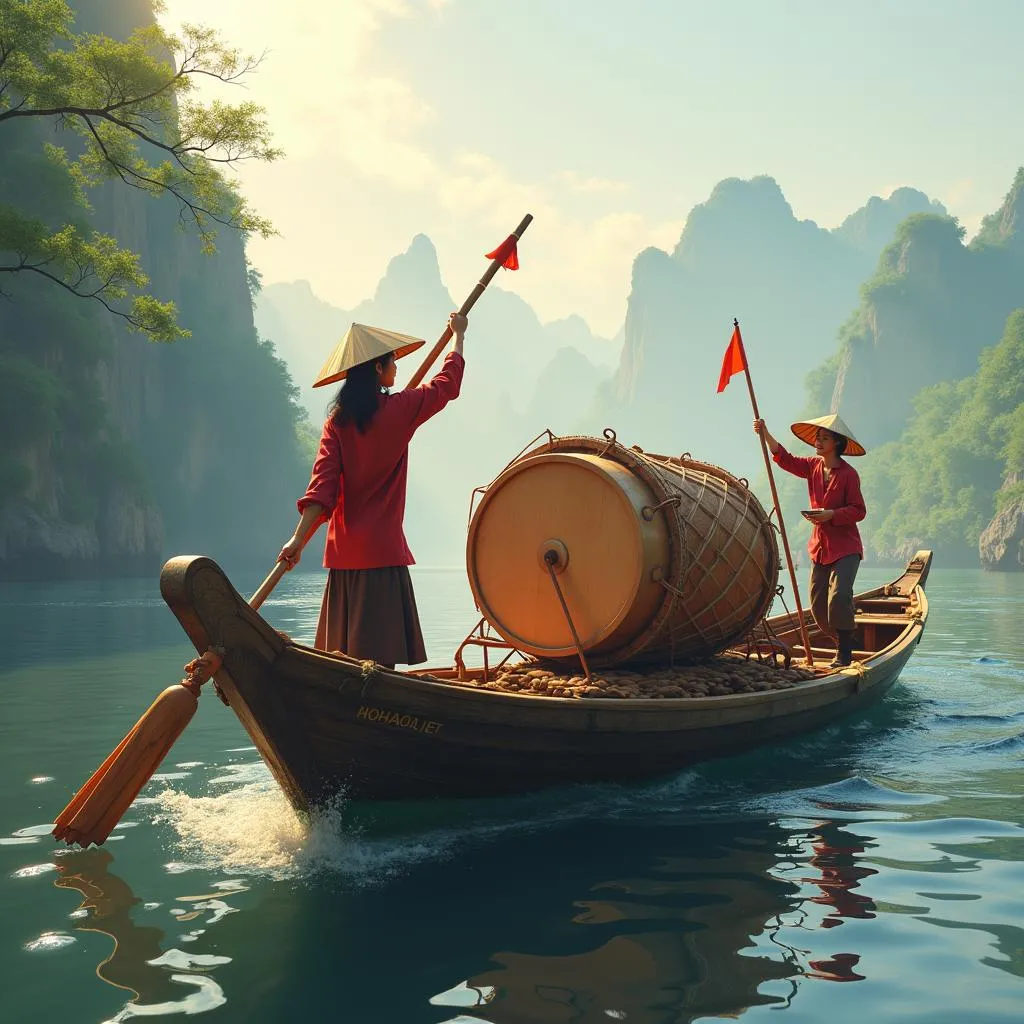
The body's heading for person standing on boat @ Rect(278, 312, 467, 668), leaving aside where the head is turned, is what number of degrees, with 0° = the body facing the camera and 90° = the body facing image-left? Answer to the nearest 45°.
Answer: approximately 225°

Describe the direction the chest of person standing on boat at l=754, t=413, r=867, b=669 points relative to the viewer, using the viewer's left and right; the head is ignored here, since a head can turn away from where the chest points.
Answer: facing the viewer and to the left of the viewer

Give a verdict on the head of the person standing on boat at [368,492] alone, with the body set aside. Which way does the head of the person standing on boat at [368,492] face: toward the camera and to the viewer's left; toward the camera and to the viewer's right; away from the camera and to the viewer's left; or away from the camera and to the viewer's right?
away from the camera and to the viewer's right

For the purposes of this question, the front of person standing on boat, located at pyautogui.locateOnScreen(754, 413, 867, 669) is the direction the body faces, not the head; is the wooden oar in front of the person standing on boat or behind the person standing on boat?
in front

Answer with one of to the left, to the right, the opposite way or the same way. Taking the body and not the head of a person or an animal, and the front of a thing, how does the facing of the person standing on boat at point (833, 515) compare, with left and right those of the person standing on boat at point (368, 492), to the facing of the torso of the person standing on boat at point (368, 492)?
the opposite way

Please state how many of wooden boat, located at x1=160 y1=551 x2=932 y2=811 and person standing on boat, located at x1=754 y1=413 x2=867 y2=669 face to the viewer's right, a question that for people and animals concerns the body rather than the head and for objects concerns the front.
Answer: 0

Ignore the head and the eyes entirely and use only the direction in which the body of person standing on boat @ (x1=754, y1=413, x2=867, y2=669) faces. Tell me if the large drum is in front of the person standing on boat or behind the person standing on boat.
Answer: in front

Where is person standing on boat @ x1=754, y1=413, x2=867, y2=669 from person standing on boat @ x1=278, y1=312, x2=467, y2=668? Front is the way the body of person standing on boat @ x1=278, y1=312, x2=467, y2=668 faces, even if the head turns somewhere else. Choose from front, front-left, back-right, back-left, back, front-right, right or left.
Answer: front

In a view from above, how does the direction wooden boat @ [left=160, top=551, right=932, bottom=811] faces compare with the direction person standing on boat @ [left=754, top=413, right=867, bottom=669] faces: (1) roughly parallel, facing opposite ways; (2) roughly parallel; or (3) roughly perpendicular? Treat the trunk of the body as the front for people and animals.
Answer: roughly parallel

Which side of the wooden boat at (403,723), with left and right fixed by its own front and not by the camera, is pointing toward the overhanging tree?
right
